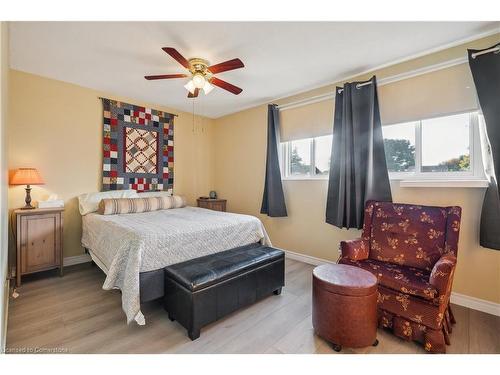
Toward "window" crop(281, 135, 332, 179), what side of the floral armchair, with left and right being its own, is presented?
right

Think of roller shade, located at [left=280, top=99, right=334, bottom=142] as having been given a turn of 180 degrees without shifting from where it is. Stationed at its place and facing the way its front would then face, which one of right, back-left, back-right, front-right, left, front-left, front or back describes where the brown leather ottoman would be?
back-right

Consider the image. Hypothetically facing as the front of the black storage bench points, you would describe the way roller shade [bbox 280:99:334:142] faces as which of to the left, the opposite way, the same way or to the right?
to the right

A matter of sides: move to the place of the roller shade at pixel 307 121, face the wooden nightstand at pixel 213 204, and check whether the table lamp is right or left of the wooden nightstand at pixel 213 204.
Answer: left

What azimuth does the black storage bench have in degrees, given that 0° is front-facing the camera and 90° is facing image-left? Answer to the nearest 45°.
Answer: approximately 315°

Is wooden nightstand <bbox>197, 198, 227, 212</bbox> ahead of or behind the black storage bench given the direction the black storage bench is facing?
behind

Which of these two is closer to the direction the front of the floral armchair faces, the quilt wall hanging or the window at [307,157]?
the quilt wall hanging

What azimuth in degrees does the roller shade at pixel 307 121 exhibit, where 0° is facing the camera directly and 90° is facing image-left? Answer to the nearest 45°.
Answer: approximately 45°

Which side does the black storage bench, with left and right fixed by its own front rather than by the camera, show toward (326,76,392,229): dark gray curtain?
left
